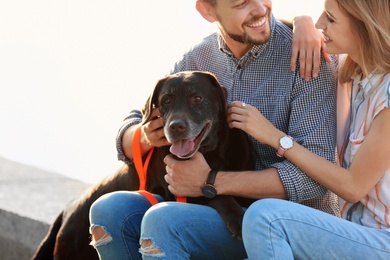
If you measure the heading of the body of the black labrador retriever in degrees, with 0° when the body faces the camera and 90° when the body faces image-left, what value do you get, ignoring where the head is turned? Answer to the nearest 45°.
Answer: approximately 315°

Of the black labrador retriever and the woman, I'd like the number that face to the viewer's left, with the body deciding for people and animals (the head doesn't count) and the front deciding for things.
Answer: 1

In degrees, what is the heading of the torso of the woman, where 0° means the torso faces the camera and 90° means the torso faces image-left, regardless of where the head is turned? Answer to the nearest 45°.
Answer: approximately 90°

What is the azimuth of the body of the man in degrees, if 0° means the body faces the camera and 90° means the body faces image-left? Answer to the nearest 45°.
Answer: approximately 45°

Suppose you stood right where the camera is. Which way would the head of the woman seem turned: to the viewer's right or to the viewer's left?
to the viewer's left

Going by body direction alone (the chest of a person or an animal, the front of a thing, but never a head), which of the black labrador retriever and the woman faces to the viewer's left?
the woman
